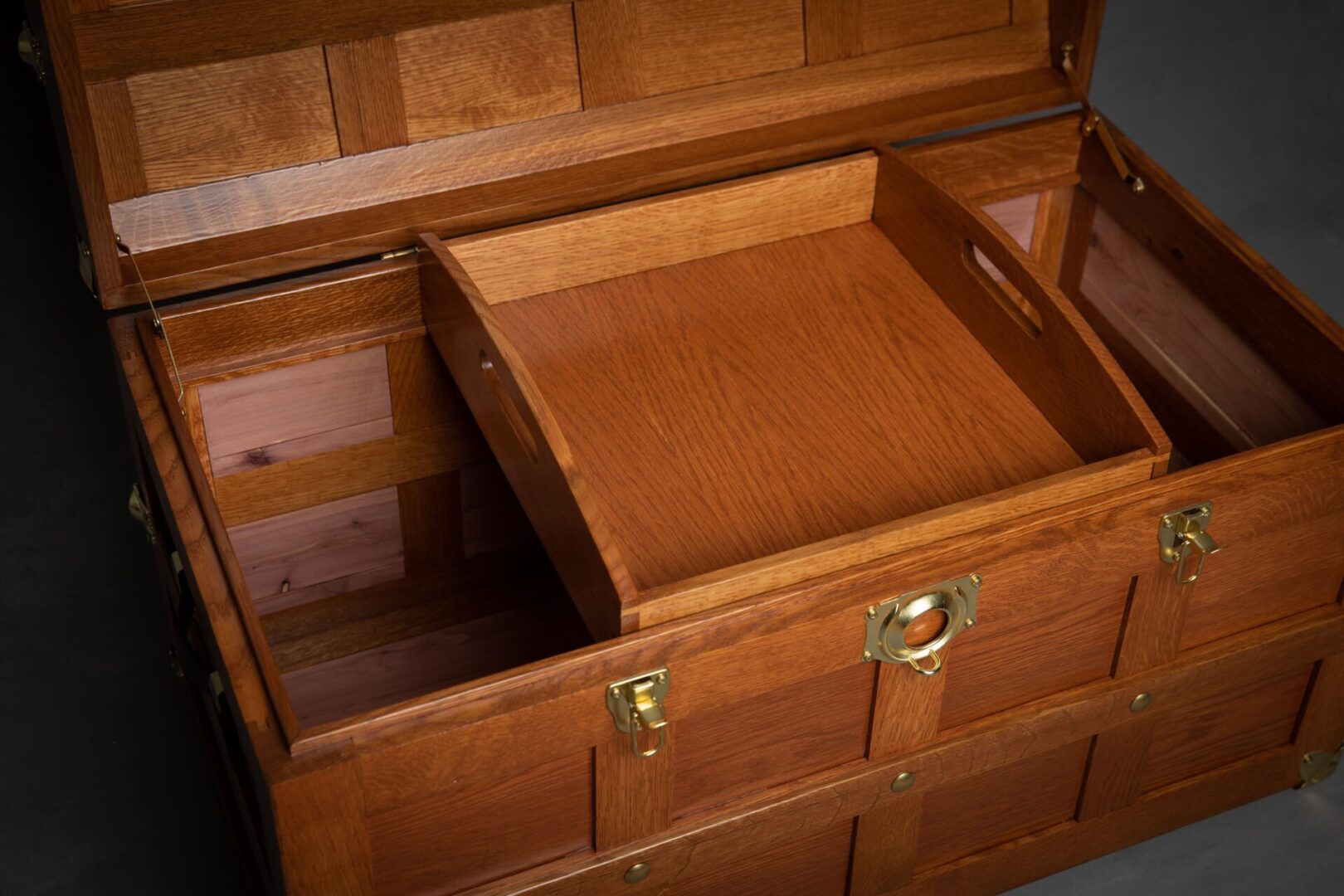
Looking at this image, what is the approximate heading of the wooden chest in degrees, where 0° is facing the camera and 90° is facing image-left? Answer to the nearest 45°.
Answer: approximately 315°
